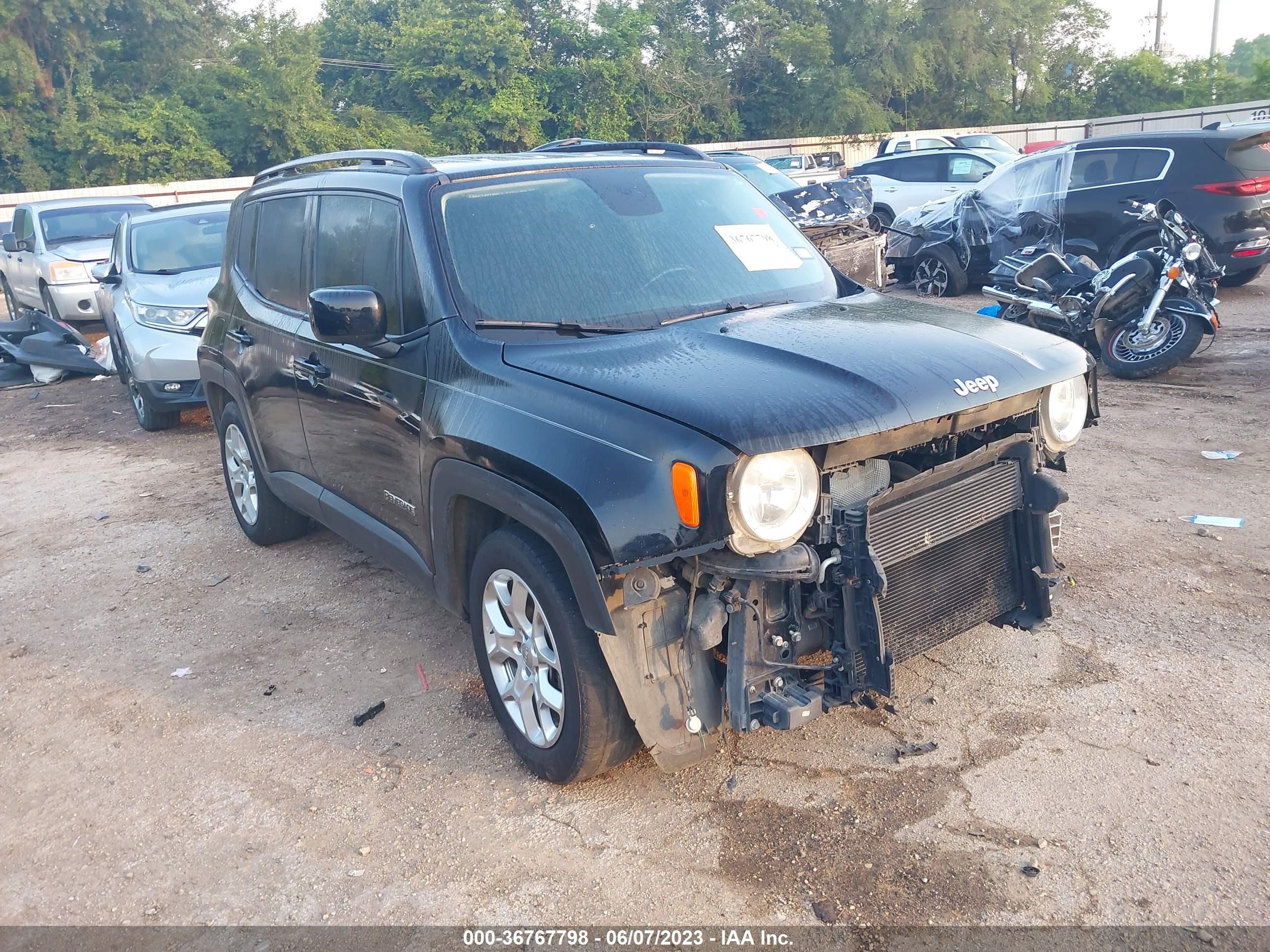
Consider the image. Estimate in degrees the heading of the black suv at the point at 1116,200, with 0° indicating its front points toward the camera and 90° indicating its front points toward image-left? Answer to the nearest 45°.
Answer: approximately 135°

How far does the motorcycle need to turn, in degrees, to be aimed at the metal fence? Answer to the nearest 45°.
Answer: approximately 135° to its left

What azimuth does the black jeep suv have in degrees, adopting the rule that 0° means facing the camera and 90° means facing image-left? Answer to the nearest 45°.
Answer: approximately 315°

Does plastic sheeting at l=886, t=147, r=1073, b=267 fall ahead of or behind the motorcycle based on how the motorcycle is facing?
behind

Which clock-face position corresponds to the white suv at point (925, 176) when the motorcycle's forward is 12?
The white suv is roughly at 7 o'clock from the motorcycle.
